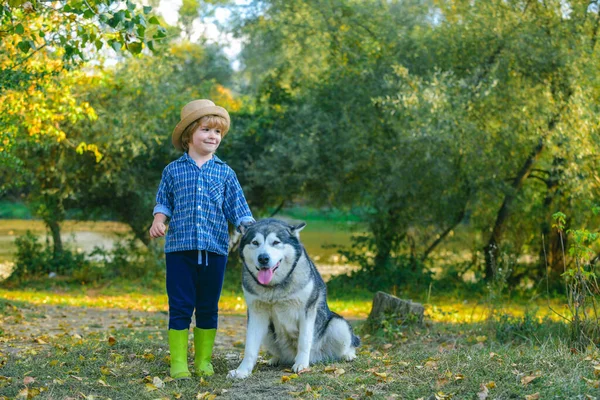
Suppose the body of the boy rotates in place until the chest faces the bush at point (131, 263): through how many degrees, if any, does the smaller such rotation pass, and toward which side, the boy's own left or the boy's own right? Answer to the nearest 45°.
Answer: approximately 180°

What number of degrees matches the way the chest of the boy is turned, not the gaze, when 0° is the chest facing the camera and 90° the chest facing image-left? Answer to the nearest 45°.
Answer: approximately 0°

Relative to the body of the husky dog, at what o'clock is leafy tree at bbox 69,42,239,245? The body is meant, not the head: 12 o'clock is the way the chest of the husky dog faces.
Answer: The leafy tree is roughly at 4 o'clock from the husky dog.

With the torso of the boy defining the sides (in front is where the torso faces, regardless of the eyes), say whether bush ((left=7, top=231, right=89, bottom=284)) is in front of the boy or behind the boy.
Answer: behind

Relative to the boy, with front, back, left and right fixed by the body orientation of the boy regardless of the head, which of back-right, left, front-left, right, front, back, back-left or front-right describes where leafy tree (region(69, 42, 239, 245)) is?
back

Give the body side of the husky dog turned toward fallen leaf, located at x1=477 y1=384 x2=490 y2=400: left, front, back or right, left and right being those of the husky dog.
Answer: left

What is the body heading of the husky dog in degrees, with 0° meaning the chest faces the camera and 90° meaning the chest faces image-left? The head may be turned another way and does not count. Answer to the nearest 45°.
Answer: approximately 45°

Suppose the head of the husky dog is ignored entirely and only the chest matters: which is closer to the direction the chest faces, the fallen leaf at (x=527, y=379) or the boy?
the boy

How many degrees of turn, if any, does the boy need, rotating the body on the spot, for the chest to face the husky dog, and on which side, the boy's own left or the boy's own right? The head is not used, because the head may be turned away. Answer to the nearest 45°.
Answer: approximately 90° to the boy's own left

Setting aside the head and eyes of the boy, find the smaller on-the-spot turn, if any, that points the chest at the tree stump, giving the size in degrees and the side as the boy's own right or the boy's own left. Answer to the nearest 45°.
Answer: approximately 135° to the boy's own left

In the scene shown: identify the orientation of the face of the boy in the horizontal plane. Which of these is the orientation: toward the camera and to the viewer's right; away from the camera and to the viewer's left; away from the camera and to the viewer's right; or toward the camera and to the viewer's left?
toward the camera and to the viewer's right
